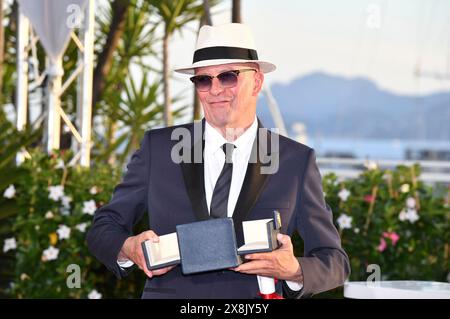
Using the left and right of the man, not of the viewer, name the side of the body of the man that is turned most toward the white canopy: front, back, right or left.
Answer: back

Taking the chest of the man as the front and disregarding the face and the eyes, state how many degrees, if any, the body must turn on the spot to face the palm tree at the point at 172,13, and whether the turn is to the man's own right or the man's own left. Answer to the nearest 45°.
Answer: approximately 180°

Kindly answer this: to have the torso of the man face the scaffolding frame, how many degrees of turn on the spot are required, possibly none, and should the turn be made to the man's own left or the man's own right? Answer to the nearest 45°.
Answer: approximately 180°

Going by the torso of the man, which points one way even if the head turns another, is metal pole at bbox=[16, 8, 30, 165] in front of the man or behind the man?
behind

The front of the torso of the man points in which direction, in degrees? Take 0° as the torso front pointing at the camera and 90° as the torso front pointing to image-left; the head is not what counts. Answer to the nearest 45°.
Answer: approximately 0°

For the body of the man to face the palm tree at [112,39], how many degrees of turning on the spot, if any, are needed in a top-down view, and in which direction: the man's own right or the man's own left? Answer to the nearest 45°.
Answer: approximately 180°

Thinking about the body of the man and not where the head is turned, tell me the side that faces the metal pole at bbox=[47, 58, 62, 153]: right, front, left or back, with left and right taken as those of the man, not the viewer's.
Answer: back
